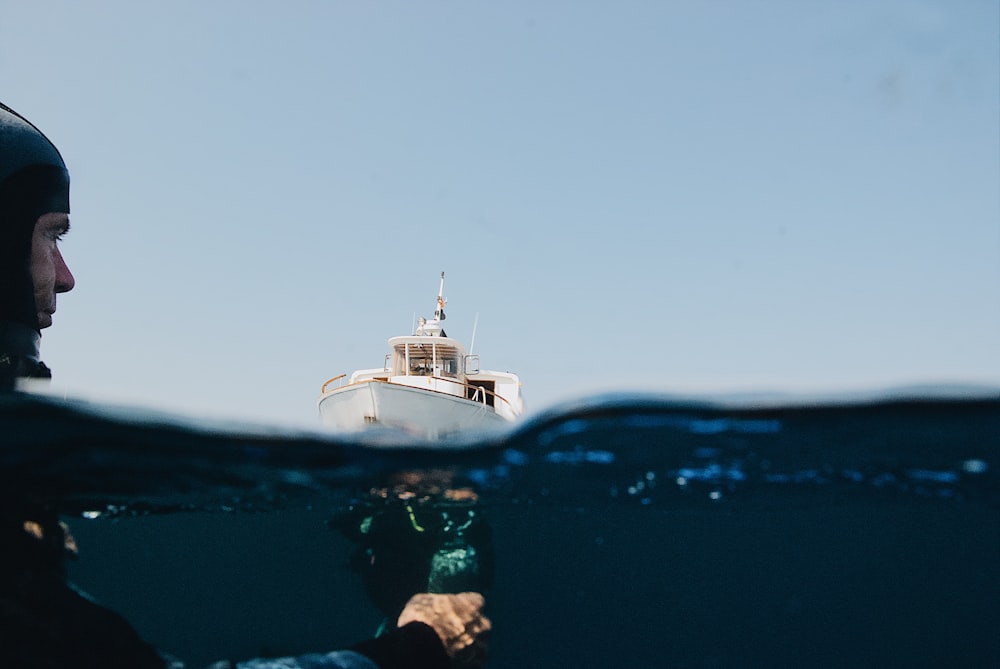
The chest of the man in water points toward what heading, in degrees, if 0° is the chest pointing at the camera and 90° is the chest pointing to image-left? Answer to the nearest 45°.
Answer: approximately 270°

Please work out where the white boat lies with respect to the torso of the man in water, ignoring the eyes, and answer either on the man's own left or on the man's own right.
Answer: on the man's own left

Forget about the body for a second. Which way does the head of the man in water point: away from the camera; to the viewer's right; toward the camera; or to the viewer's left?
to the viewer's right
